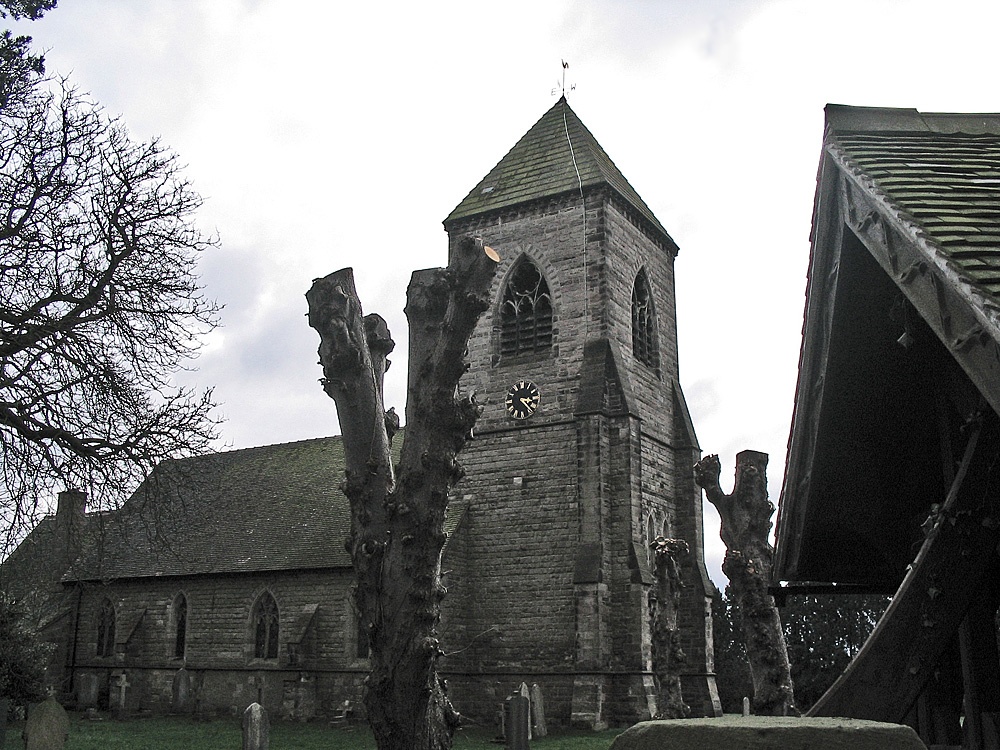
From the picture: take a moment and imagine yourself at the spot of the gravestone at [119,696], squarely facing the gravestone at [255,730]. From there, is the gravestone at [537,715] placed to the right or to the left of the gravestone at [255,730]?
left

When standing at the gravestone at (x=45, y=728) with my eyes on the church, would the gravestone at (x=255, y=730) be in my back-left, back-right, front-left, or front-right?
front-right

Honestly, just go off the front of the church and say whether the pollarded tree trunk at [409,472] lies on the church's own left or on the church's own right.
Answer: on the church's own right

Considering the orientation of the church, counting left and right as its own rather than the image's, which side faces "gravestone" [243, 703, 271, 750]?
right

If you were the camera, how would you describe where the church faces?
facing the viewer and to the right of the viewer
